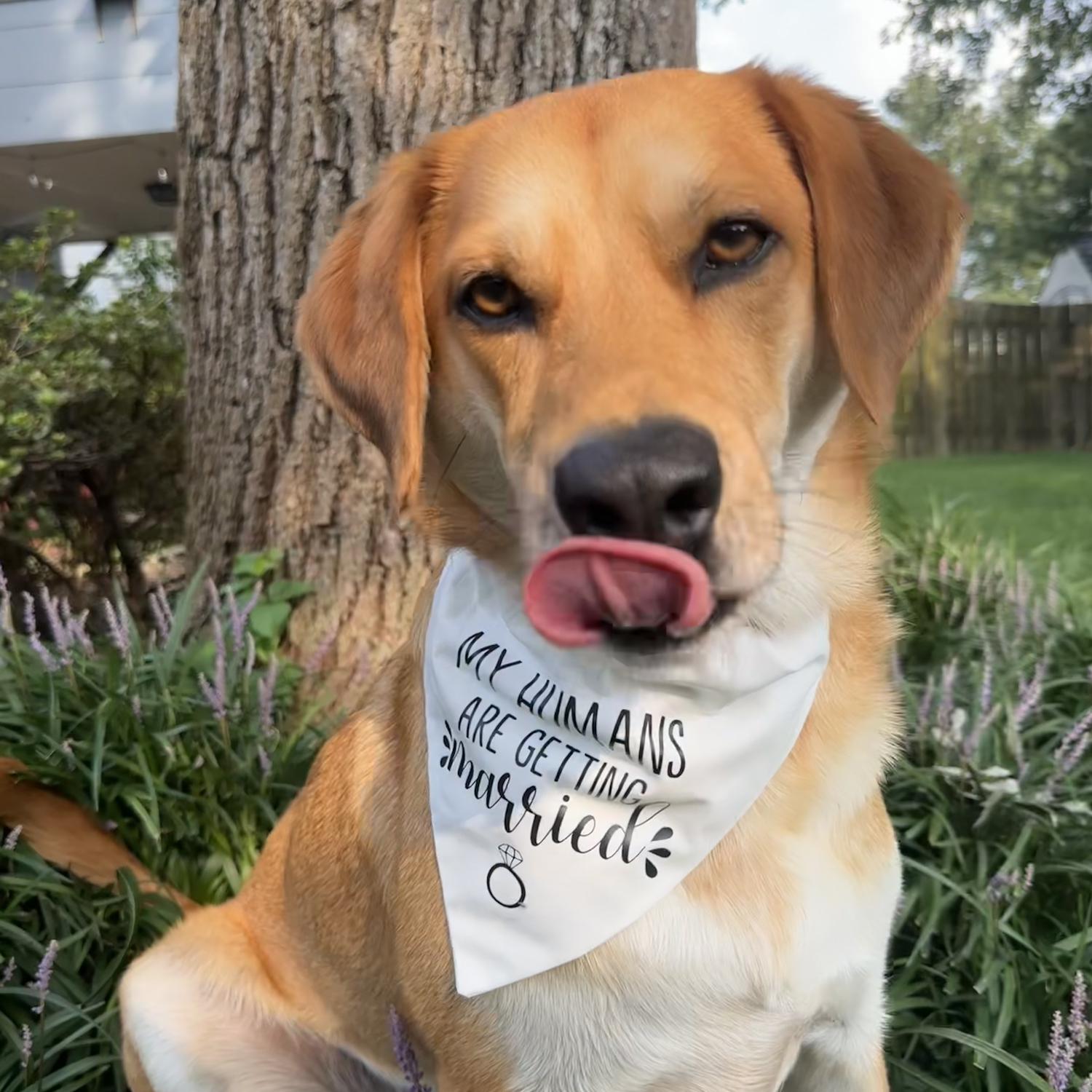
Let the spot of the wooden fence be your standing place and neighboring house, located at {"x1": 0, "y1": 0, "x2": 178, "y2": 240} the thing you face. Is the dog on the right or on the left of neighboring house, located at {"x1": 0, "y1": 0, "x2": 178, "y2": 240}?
left

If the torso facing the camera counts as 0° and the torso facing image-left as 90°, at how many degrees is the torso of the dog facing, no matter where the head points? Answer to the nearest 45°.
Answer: approximately 315°

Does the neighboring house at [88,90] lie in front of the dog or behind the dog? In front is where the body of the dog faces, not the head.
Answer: behind

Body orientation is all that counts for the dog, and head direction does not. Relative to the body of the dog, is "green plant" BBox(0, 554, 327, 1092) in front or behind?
behind

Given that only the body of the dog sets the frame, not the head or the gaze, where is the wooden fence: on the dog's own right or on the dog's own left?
on the dog's own left

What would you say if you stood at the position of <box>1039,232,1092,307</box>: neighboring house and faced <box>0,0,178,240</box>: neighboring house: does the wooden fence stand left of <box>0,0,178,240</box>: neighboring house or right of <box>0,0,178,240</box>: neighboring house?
left
